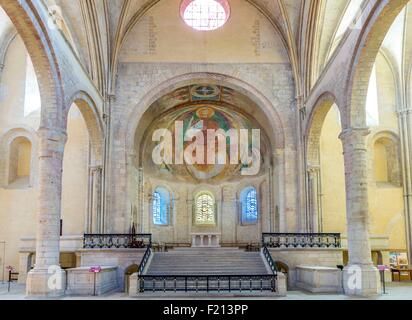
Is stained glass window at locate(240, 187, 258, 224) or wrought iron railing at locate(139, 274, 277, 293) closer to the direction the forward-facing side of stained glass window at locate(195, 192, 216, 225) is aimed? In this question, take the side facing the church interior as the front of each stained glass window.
the wrought iron railing

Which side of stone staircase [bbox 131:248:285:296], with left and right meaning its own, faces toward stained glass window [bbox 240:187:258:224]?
back

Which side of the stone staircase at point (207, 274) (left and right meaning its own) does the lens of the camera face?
front

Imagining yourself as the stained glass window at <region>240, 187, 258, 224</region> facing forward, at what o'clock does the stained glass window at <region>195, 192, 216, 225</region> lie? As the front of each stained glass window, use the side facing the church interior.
the stained glass window at <region>195, 192, 216, 225</region> is roughly at 2 o'clock from the stained glass window at <region>240, 187, 258, 224</region>.

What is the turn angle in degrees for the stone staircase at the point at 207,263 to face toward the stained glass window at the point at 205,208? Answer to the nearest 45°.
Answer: approximately 180°

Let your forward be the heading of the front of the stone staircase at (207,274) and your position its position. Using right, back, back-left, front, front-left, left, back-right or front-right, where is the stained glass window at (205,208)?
back

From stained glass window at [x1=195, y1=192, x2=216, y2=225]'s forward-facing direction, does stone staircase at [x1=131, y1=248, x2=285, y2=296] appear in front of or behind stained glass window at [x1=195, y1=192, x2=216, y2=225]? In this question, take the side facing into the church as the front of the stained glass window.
in front

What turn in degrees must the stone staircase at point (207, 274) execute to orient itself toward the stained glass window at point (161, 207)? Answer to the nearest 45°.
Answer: approximately 180°

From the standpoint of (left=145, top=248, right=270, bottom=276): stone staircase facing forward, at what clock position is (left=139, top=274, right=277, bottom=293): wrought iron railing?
The wrought iron railing is roughly at 12 o'clock from the stone staircase.

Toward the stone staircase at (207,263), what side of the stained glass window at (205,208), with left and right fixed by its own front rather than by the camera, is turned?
front

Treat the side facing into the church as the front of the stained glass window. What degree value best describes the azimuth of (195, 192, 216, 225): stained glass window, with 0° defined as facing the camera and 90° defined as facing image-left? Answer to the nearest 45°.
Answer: approximately 0°

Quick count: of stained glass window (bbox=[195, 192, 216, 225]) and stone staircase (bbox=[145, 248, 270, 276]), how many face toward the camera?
2

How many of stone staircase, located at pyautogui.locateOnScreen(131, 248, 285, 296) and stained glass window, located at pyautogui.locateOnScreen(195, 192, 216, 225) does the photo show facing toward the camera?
2

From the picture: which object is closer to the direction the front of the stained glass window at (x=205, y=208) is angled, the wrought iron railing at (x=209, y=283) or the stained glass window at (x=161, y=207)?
the wrought iron railing

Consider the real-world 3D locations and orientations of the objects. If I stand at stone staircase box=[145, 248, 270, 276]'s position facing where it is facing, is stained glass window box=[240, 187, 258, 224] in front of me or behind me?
behind

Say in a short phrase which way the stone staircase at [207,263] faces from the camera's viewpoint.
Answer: facing the viewer

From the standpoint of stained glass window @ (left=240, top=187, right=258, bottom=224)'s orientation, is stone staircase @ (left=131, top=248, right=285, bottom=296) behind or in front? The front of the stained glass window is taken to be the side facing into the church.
in front
